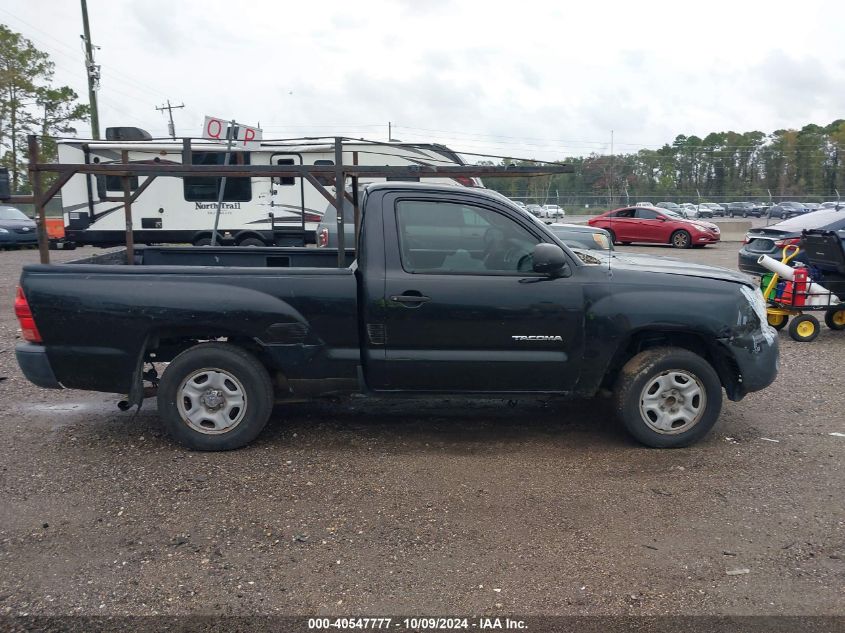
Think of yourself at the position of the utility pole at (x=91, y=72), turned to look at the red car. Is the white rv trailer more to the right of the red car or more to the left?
right

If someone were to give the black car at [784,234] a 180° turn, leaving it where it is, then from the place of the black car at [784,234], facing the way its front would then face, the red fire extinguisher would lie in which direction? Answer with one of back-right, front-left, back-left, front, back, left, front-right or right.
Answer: front-left

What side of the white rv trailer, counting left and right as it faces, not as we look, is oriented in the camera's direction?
right

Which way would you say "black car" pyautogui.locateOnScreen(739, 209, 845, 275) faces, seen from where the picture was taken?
facing away from the viewer and to the right of the viewer

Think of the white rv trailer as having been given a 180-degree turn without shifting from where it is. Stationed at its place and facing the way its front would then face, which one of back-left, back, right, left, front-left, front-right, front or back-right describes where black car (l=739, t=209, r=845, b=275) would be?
back-left

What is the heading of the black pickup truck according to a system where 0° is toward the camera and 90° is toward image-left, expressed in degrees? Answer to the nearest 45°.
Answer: approximately 270°

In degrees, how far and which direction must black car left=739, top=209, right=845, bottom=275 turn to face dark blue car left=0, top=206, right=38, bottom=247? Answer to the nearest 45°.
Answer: approximately 135° to its left

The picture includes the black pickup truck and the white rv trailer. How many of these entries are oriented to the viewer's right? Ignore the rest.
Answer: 2

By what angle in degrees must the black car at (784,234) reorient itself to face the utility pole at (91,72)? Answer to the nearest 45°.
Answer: approximately 135° to its left

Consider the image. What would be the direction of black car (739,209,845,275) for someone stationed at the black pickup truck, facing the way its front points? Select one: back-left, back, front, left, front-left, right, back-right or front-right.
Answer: front-left

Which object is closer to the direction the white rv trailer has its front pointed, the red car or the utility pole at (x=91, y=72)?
the red car

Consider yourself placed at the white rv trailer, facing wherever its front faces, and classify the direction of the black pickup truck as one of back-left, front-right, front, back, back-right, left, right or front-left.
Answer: right

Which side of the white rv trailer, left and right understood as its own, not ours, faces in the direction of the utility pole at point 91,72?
left
